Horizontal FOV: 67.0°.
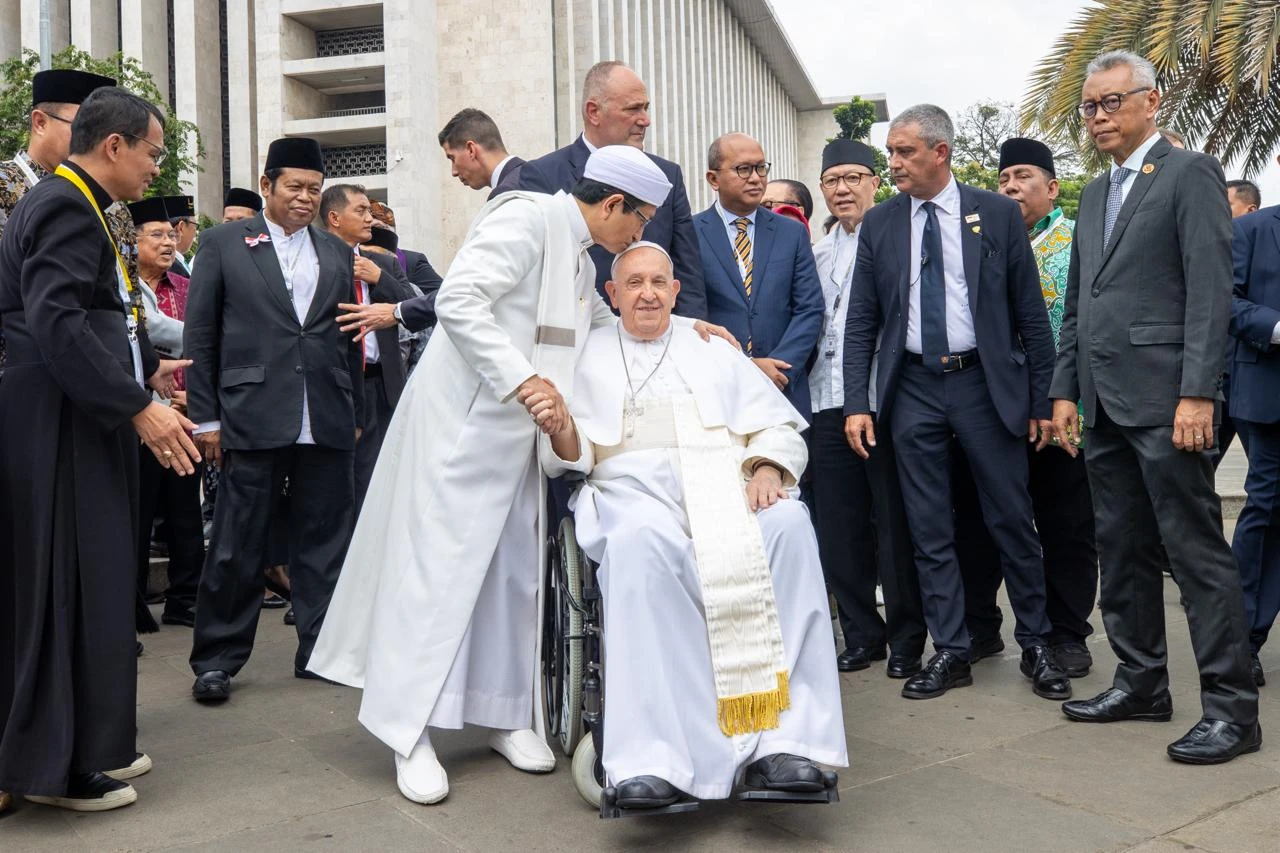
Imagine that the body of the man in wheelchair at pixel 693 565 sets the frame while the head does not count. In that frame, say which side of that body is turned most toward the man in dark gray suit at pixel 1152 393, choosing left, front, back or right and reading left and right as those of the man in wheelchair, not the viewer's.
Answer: left

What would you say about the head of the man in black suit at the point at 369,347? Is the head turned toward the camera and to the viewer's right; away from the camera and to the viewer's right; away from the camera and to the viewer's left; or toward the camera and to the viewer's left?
toward the camera and to the viewer's right

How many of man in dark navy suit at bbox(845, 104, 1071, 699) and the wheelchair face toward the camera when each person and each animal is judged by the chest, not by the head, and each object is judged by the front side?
2

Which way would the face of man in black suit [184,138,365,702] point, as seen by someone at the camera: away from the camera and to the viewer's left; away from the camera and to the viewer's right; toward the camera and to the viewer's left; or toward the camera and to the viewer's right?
toward the camera and to the viewer's right

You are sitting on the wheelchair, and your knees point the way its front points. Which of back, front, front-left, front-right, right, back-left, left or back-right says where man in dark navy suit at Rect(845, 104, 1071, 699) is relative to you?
back-left

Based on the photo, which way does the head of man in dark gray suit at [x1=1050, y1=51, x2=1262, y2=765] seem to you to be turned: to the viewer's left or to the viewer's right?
to the viewer's left

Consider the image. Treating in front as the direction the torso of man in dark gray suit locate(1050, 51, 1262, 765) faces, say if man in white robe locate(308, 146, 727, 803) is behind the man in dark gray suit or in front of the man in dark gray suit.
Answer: in front

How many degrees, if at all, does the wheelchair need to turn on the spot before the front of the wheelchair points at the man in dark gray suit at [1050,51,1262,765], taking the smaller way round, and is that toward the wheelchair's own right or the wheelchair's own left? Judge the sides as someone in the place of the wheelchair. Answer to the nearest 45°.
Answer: approximately 90° to the wheelchair's own left

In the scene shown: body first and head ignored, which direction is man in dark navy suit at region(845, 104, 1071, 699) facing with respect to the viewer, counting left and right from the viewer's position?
facing the viewer

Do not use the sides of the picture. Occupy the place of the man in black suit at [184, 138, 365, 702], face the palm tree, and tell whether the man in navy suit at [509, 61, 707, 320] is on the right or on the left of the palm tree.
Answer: right

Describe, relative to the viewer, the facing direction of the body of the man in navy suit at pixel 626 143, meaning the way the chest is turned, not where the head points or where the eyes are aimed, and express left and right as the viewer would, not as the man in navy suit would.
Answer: facing the viewer and to the right of the viewer

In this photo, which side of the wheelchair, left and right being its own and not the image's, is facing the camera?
front
